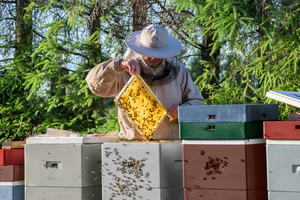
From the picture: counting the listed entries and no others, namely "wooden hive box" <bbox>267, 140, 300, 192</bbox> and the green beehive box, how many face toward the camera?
2

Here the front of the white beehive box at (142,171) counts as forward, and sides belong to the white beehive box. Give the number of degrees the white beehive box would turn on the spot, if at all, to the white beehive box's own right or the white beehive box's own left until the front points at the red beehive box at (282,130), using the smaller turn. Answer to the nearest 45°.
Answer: approximately 45° to the white beehive box's own left

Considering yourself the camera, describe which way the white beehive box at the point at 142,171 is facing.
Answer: facing the viewer

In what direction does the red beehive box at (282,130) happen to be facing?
toward the camera

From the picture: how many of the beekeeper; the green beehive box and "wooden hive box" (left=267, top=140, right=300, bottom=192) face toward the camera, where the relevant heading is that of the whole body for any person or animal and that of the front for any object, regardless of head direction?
3

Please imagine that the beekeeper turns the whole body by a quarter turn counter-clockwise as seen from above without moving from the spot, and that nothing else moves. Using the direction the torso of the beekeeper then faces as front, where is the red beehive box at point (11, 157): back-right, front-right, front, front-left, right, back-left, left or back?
back

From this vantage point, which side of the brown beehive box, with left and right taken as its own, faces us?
front

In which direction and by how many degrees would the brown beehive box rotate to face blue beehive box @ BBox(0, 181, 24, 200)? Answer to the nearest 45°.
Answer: approximately 90° to its right

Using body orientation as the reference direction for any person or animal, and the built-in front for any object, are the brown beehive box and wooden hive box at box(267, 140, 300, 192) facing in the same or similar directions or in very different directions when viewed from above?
same or similar directions

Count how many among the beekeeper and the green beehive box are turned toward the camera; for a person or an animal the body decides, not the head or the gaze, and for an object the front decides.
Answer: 2

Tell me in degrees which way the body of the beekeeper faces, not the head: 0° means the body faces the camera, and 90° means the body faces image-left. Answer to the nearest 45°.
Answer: approximately 0°

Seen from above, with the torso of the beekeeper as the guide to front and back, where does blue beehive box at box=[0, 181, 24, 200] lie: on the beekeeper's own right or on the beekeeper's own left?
on the beekeeper's own right
